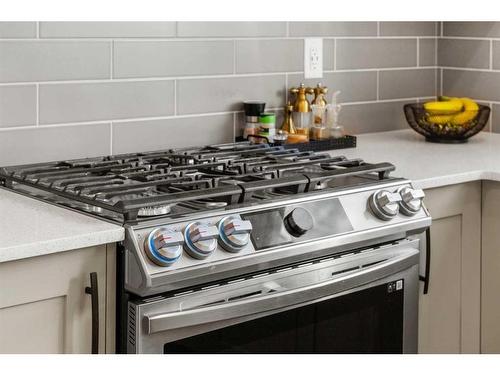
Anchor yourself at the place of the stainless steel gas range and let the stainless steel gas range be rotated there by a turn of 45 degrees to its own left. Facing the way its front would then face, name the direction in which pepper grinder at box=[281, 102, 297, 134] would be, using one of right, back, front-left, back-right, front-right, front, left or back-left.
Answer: left

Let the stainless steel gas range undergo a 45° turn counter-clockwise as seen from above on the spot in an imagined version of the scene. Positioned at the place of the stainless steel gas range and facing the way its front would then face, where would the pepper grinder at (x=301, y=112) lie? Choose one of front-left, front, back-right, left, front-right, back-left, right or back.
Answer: left

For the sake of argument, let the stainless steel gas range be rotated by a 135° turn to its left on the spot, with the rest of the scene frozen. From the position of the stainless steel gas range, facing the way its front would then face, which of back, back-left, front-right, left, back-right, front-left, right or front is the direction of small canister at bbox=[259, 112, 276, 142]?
front

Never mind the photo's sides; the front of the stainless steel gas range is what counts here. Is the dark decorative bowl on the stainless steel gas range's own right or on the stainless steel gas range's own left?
on the stainless steel gas range's own left

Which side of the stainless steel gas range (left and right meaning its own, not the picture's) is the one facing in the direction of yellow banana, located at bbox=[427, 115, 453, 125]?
left

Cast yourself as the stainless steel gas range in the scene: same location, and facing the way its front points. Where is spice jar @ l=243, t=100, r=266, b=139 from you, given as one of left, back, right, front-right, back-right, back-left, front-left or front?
back-left

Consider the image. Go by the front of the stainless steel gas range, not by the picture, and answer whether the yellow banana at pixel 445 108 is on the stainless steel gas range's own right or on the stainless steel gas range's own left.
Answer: on the stainless steel gas range's own left

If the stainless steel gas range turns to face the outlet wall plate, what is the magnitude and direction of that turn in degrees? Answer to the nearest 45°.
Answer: approximately 135° to its left
